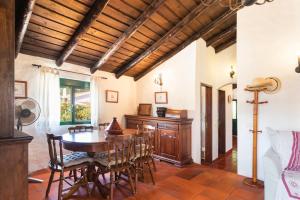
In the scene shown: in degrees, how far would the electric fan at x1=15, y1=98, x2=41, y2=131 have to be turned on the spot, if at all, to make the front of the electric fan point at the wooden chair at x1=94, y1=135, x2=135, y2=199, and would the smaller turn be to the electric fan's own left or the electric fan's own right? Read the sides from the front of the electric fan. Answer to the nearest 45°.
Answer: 0° — it already faces it

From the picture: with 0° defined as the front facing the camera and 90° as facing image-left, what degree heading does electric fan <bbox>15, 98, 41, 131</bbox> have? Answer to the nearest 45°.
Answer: approximately 315°

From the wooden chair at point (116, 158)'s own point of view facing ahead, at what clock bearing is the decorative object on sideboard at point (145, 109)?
The decorative object on sideboard is roughly at 2 o'clock from the wooden chair.

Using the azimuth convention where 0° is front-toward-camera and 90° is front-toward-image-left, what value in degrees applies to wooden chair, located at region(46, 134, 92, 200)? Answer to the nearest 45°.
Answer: approximately 225°

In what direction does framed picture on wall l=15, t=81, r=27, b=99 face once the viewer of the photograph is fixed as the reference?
facing the viewer and to the right of the viewer

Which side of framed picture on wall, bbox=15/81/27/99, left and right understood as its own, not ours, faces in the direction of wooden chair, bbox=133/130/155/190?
front

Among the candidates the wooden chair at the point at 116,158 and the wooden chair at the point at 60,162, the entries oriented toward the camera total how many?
0

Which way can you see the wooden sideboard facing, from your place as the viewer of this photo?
facing the viewer and to the left of the viewer

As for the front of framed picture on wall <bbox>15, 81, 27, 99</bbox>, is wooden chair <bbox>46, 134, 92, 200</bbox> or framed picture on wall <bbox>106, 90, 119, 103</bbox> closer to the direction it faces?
the wooden chair

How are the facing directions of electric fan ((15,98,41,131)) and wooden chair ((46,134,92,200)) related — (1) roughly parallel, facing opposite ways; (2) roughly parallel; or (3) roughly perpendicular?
roughly perpendicular

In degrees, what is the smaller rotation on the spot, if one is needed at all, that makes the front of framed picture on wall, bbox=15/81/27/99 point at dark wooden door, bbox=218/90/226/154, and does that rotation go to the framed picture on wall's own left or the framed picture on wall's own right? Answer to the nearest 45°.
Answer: approximately 45° to the framed picture on wall's own left

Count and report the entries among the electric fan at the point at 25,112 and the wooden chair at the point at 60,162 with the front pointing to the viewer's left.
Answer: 0

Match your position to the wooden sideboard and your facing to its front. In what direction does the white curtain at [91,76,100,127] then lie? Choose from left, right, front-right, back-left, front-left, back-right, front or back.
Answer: front-right
